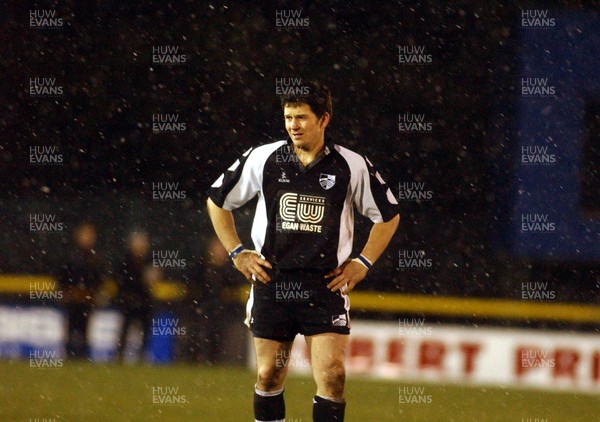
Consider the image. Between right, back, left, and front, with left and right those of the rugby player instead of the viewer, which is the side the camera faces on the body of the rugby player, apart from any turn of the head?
front
